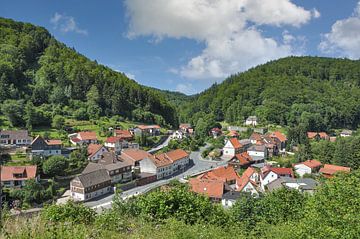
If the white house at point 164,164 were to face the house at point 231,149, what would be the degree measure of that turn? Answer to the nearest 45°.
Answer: approximately 90° to its left

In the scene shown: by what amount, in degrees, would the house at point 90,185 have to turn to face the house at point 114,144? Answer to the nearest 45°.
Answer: approximately 135° to its left

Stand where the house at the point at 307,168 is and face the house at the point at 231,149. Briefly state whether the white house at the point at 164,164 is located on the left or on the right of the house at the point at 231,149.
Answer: left

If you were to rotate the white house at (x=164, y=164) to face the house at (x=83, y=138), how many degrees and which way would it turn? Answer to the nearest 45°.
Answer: approximately 180°

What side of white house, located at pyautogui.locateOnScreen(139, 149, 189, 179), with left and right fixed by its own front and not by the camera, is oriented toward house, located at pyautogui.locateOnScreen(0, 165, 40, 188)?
right

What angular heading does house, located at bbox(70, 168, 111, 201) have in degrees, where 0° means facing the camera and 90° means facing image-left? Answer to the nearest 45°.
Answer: approximately 315°

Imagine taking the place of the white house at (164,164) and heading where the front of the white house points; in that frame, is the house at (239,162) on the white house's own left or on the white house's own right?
on the white house's own left

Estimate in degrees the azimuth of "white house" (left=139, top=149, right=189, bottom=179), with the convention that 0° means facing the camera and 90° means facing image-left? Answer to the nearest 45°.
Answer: approximately 315°

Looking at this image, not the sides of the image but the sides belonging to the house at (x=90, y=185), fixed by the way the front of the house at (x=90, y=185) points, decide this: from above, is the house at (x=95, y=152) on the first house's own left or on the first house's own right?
on the first house's own left

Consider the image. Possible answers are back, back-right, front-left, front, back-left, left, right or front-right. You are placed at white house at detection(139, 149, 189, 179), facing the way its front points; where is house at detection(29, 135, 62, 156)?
back-right
